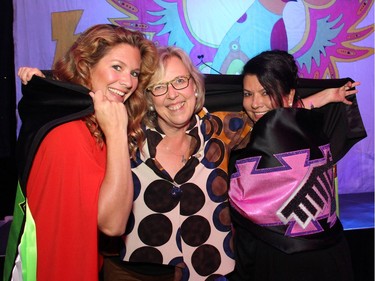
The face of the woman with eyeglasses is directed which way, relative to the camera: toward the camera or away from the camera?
toward the camera

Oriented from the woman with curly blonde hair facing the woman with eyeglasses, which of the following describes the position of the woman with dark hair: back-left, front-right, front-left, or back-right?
front-right

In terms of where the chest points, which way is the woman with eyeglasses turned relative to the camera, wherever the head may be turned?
toward the camera

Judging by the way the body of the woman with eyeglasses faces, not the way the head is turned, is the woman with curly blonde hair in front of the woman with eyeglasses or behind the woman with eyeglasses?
in front

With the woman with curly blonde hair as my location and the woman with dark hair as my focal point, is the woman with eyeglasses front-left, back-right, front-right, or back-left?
front-left
